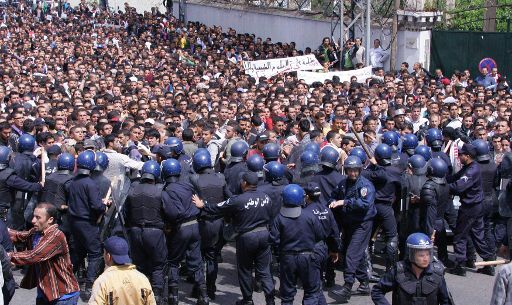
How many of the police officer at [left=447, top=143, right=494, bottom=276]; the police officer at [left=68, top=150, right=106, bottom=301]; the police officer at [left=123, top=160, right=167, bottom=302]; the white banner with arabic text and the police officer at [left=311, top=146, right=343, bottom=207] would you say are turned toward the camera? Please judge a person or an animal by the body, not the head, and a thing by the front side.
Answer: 1

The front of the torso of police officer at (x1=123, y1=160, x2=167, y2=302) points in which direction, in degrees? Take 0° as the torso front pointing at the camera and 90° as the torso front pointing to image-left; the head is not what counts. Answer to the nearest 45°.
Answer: approximately 180°

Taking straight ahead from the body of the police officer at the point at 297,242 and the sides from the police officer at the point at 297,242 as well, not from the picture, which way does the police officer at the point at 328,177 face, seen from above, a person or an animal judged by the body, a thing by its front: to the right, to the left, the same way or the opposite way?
the same way

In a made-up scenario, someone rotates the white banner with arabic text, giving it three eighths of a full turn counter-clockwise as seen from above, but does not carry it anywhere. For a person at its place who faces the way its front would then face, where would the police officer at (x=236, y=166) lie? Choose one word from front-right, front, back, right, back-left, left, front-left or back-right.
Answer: back-right

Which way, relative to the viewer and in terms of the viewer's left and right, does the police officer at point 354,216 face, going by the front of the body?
facing the viewer and to the left of the viewer

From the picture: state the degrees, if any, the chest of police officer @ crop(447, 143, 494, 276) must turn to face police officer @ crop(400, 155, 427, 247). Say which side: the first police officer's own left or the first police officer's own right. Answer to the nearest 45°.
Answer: approximately 45° to the first police officer's own left

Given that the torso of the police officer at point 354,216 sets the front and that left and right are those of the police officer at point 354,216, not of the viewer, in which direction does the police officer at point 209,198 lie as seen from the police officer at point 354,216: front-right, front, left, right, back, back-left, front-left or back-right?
front-right

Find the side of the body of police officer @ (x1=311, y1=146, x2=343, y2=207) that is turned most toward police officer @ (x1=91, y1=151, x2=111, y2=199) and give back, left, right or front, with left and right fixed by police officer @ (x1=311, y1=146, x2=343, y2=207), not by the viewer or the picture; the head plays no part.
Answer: left

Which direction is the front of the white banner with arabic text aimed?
toward the camera

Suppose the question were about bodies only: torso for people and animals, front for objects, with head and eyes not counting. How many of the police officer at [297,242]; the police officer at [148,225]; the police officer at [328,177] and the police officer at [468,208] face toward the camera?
0

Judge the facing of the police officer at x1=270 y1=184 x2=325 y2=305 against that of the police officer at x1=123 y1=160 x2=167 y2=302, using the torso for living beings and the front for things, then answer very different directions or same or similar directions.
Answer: same or similar directions

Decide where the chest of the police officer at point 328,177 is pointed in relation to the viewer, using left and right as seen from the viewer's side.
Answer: facing away from the viewer

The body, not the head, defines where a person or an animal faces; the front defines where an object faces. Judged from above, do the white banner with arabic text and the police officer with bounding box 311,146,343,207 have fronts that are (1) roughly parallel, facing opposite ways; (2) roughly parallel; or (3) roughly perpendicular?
roughly parallel, facing opposite ways

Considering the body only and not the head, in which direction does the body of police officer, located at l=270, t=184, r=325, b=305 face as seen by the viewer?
away from the camera

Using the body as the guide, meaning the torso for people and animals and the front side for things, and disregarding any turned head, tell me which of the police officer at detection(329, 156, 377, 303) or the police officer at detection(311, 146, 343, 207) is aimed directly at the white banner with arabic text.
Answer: the police officer at detection(311, 146, 343, 207)
